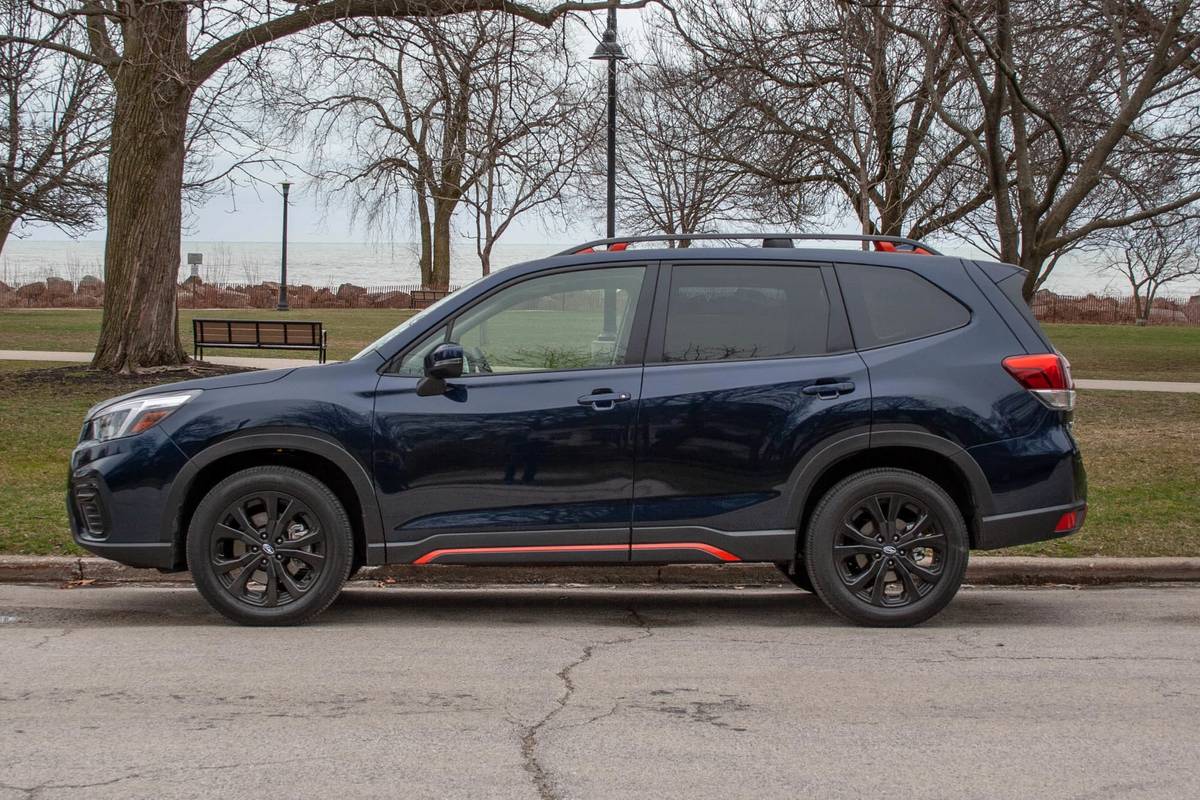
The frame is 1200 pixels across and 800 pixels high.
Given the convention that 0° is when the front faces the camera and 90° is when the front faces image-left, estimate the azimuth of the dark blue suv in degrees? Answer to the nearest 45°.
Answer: approximately 90°

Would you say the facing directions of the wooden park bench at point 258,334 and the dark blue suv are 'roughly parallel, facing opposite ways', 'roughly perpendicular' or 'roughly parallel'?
roughly perpendicular

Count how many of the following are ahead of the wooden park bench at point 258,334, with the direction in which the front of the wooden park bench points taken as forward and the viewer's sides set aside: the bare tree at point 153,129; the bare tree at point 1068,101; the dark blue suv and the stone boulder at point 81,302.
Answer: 1

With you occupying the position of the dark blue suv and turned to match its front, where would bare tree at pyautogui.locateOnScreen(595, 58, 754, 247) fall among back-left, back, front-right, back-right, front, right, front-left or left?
right

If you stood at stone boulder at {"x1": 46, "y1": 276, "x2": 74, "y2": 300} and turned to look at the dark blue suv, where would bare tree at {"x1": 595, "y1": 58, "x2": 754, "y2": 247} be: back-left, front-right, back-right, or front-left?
front-left

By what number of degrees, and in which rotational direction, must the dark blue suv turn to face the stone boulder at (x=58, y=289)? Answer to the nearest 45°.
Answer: approximately 45° to its right

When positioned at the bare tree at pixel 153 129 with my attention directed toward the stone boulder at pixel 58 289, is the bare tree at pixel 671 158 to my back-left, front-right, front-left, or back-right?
front-right

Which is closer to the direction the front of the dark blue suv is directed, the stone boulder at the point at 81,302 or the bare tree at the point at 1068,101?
the stone boulder

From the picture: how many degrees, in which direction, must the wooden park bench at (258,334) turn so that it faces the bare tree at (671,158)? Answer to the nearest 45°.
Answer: approximately 45° to its right

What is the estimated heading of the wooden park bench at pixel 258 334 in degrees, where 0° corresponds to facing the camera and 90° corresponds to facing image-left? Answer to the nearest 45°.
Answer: approximately 180°

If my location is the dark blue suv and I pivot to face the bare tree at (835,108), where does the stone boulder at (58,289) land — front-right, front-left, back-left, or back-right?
front-left

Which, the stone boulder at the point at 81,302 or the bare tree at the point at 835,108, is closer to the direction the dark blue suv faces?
the stone boulder

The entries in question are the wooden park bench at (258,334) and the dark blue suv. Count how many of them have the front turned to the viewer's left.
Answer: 1

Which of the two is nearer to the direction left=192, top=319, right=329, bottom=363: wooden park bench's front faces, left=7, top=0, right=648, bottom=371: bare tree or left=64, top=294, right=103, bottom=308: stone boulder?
the stone boulder
